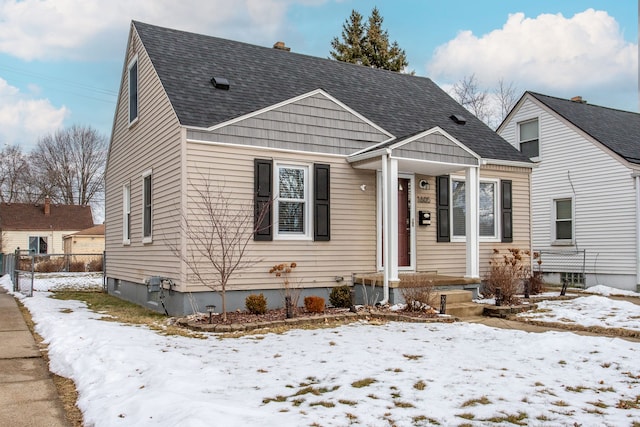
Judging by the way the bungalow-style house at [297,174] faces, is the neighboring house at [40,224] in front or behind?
behind

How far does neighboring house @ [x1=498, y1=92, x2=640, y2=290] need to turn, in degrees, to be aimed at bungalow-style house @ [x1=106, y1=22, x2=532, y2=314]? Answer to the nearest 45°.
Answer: approximately 90° to its right

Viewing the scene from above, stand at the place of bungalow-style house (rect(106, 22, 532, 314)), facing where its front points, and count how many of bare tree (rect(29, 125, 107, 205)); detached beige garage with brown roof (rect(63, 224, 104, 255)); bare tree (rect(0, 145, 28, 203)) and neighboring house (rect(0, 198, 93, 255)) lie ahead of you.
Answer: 0

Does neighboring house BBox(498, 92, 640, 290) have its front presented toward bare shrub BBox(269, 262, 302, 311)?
no

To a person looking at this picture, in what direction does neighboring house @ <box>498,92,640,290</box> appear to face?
facing the viewer and to the right of the viewer

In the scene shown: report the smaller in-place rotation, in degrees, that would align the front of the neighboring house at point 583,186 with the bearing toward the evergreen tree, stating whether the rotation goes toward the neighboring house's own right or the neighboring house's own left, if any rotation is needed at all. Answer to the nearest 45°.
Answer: approximately 180°

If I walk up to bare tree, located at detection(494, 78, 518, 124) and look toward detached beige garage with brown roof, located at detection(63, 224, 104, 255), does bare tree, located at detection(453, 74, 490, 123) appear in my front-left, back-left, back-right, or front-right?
front-right

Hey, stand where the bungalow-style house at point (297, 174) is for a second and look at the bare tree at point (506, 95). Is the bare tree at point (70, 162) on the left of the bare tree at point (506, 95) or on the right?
left

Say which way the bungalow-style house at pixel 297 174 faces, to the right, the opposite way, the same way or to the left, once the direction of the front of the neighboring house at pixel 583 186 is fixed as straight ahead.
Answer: the same way

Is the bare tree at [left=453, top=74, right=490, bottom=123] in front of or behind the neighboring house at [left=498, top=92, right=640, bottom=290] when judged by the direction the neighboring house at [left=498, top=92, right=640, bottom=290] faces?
behind

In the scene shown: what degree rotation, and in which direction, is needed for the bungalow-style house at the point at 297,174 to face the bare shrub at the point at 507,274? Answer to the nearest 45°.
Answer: approximately 45° to its left

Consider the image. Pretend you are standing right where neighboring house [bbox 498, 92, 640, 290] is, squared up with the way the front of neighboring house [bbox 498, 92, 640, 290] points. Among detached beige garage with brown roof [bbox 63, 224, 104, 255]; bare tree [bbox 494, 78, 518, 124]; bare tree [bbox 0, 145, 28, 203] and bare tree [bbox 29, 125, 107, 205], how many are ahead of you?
0

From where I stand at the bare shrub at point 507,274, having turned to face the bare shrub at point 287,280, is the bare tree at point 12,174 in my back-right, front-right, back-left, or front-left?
front-right
